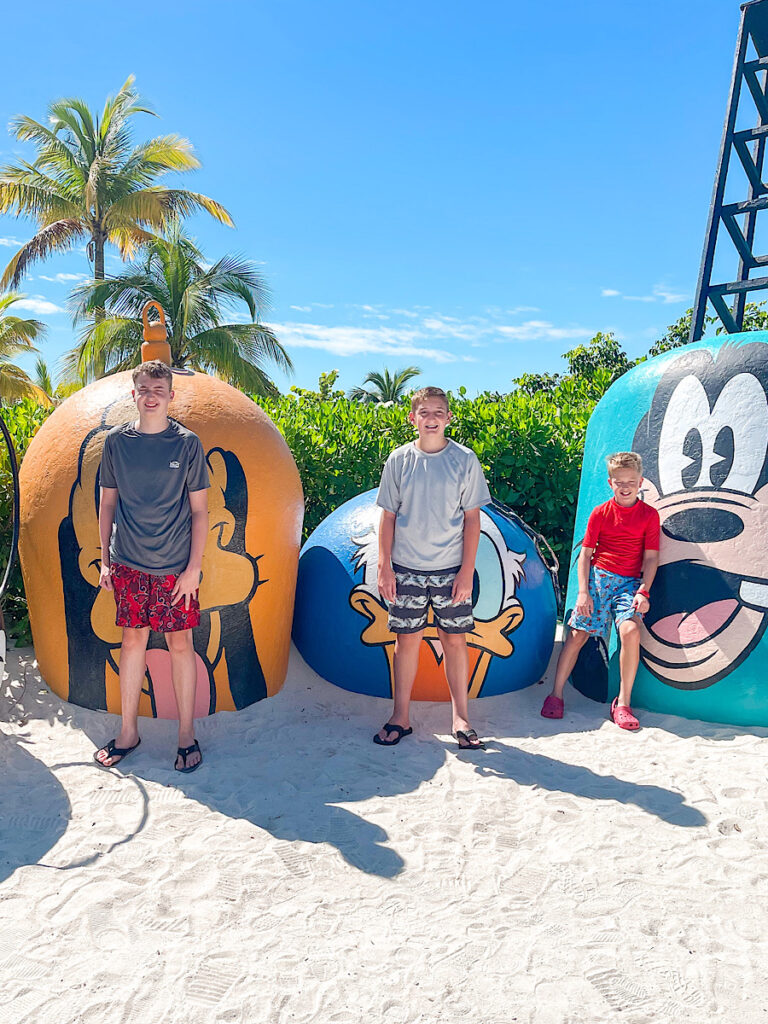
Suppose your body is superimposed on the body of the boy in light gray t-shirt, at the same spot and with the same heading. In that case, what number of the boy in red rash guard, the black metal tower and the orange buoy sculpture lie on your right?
1

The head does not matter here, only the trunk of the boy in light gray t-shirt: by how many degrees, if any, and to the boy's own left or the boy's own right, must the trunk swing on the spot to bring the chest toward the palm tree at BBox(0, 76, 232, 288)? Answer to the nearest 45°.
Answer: approximately 135° to the boy's own right

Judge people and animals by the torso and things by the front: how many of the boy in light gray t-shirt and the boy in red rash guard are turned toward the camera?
2

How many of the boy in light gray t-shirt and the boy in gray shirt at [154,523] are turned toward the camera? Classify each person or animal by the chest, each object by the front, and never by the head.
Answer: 2

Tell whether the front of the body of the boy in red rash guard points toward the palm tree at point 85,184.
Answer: no

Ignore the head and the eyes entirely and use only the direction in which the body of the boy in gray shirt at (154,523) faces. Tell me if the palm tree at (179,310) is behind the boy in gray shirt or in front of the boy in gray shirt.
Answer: behind

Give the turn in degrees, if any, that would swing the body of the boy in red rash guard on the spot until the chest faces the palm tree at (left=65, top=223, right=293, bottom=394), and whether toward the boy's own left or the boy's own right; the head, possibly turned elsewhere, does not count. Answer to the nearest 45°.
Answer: approximately 135° to the boy's own right

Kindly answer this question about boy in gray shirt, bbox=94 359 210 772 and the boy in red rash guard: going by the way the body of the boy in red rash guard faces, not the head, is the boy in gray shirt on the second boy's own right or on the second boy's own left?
on the second boy's own right

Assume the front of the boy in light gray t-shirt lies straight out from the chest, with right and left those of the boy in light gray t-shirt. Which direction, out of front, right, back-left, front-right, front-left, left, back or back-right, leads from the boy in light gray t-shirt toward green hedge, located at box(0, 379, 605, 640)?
back

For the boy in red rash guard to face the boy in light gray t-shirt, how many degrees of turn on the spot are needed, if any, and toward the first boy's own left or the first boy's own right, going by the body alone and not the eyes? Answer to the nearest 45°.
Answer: approximately 45° to the first boy's own right

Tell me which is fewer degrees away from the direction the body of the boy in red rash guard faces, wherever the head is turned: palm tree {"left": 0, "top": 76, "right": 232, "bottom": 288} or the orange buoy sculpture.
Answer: the orange buoy sculpture

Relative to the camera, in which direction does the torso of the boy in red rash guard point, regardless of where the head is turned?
toward the camera

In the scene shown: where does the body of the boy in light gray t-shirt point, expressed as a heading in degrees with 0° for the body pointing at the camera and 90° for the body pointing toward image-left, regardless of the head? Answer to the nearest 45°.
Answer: approximately 0°

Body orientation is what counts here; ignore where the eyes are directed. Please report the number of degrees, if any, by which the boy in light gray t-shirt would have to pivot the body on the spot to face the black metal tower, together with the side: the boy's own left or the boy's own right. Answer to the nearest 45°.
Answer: approximately 135° to the boy's own left

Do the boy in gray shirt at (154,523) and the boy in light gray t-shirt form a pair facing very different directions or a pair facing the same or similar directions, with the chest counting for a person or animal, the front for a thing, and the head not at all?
same or similar directions

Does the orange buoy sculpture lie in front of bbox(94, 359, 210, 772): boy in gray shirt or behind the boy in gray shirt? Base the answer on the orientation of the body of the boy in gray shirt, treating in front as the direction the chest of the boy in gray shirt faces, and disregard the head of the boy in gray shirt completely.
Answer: behind
